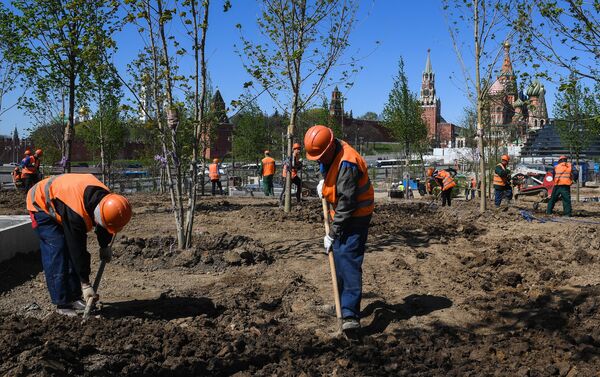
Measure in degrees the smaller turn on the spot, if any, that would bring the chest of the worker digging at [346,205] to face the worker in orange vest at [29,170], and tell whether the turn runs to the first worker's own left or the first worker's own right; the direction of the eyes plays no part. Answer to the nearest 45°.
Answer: approximately 45° to the first worker's own right

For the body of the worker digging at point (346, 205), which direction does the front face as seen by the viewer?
to the viewer's left

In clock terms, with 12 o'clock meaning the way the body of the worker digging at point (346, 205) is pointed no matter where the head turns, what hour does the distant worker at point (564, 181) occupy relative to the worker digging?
The distant worker is roughly at 4 o'clock from the worker digging.

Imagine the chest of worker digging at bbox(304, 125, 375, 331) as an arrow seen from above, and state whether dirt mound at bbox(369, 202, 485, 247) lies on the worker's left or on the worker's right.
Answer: on the worker's right

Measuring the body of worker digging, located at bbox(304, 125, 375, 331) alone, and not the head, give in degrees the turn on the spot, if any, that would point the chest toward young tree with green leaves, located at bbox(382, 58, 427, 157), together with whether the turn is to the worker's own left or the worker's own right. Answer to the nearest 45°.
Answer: approximately 90° to the worker's own right
